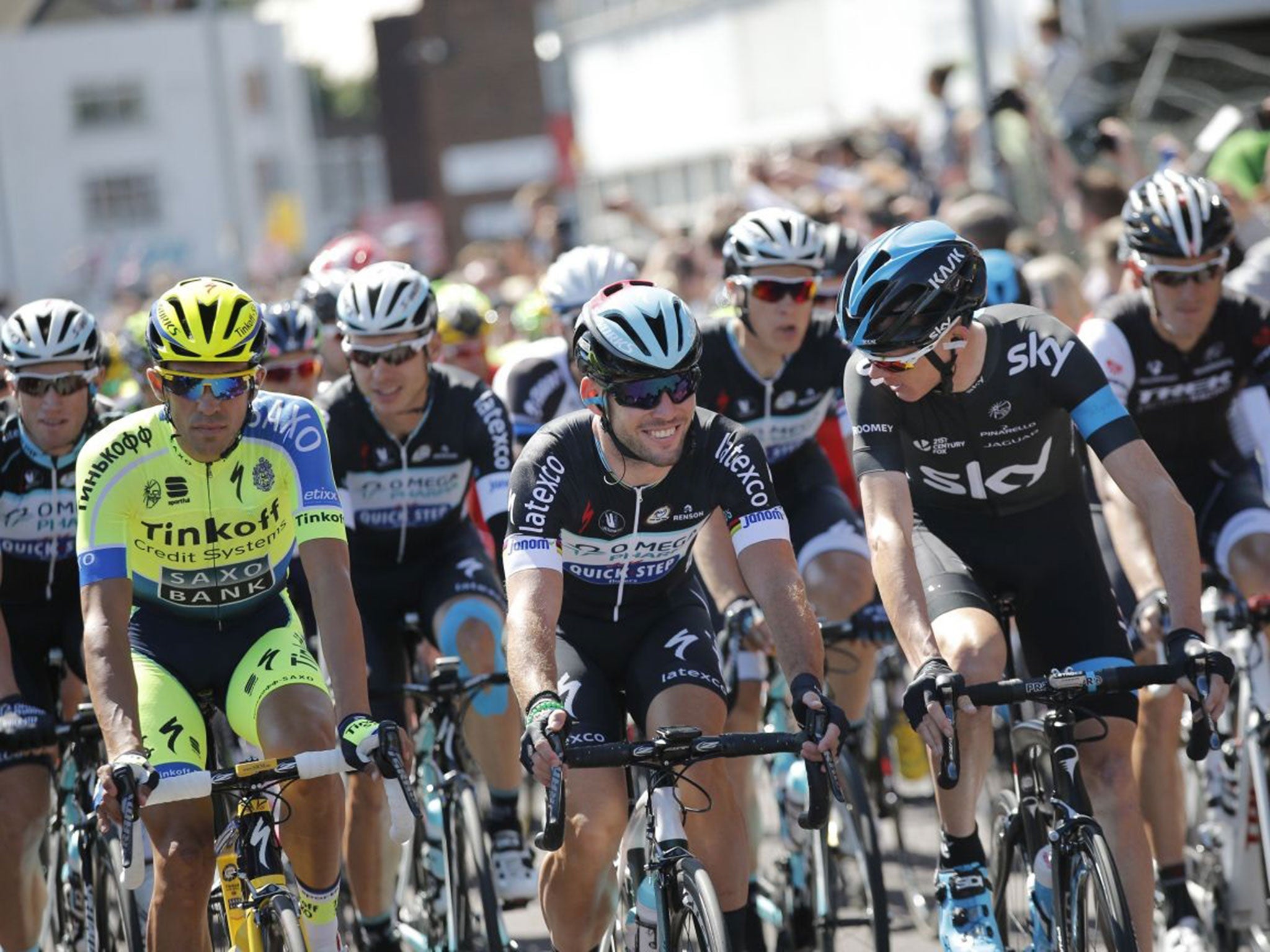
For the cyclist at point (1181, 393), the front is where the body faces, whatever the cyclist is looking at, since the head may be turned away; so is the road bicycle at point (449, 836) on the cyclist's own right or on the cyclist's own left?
on the cyclist's own right

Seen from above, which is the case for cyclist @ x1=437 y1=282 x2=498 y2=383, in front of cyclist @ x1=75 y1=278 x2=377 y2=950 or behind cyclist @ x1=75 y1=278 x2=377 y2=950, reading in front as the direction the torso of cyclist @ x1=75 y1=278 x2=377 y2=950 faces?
behind

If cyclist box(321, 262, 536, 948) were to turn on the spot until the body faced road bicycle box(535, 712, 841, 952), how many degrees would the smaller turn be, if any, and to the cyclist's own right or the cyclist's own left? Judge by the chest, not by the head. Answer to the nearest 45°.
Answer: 0° — they already face it
